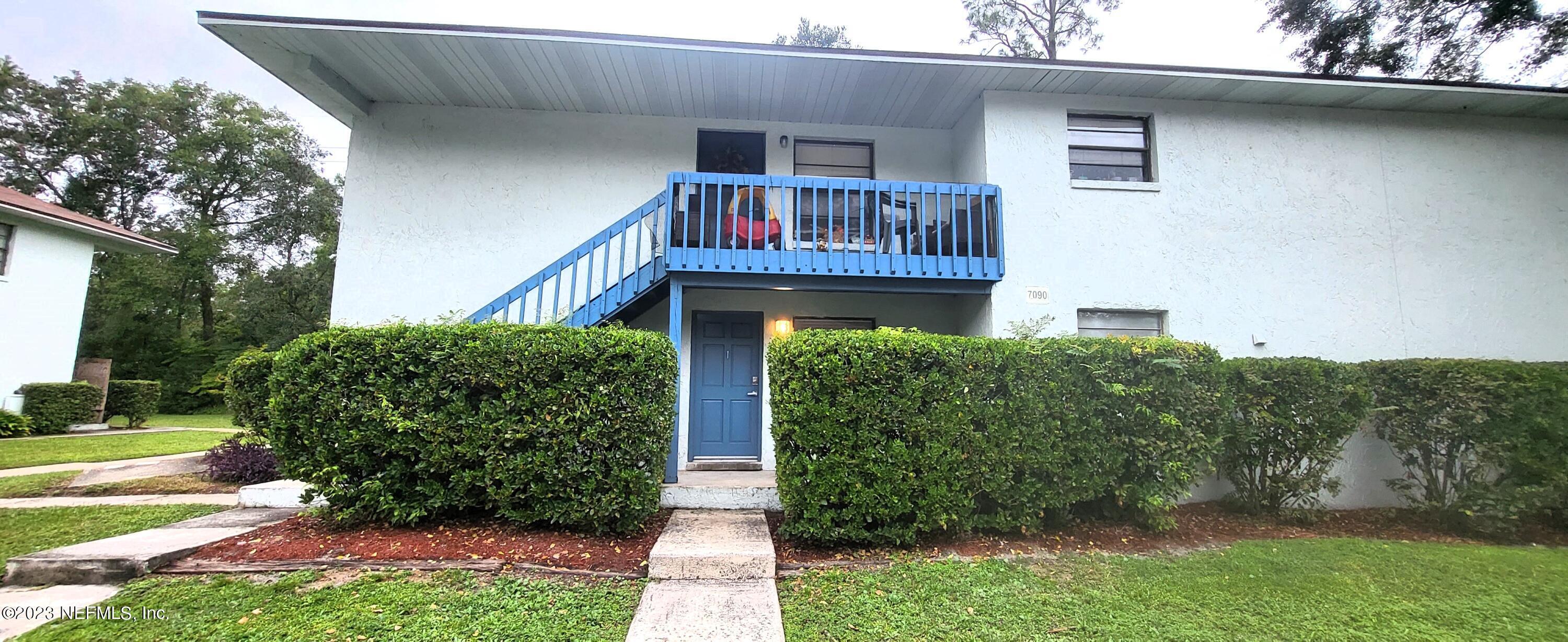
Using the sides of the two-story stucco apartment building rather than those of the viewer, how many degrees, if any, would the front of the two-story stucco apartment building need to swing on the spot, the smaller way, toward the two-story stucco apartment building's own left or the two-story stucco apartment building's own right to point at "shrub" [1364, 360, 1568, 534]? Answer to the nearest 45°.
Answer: approximately 90° to the two-story stucco apartment building's own left

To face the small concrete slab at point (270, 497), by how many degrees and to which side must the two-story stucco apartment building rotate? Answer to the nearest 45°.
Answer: approximately 90° to its right

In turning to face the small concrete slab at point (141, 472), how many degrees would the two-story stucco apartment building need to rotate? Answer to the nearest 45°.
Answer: approximately 90° to its right

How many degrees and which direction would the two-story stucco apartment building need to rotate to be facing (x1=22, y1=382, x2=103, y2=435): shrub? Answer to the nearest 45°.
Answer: approximately 90° to its right

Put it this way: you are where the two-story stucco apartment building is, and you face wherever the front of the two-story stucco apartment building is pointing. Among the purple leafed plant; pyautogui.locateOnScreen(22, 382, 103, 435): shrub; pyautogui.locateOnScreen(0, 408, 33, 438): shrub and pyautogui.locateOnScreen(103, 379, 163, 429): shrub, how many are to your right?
4

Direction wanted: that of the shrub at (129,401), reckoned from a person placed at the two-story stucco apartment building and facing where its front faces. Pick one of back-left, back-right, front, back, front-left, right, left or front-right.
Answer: right

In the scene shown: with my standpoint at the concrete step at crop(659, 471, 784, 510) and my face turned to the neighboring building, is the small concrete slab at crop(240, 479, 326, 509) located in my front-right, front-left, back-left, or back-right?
front-left

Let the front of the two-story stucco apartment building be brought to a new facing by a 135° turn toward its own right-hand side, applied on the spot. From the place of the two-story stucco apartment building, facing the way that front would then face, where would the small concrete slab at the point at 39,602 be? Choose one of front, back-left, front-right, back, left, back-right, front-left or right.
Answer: left

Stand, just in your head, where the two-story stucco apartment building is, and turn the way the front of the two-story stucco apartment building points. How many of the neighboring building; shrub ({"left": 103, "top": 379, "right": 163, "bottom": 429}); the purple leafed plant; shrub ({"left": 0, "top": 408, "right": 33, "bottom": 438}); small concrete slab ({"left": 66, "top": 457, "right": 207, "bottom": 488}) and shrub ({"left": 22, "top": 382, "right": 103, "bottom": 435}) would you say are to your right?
6

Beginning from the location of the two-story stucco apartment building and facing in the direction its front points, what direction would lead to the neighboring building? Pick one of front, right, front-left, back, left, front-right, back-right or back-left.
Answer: right

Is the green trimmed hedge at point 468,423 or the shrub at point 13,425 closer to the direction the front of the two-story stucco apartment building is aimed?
the green trimmed hedge

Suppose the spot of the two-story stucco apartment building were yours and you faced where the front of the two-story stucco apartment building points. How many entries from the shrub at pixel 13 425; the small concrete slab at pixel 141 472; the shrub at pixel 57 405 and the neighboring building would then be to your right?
4

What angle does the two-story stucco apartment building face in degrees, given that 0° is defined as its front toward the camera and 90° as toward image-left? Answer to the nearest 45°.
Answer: approximately 0°

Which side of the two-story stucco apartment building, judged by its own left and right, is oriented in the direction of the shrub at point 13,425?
right
